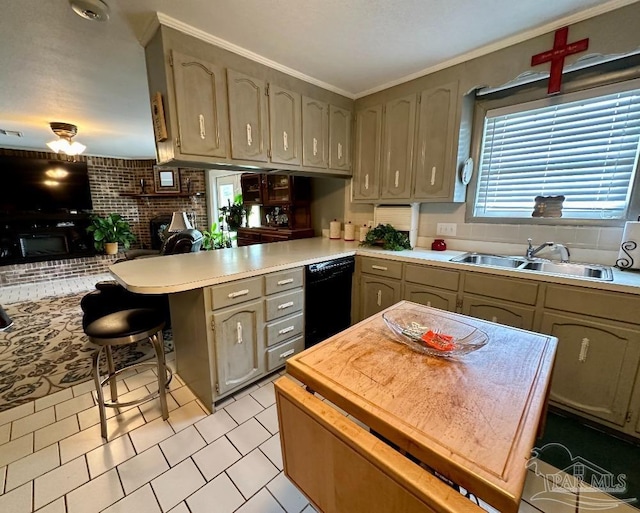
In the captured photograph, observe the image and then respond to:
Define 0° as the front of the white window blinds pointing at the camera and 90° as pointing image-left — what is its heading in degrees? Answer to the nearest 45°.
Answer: approximately 45°

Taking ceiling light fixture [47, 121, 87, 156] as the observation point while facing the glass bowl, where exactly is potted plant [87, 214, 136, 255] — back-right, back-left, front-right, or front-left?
back-left

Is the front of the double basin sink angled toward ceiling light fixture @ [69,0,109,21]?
yes

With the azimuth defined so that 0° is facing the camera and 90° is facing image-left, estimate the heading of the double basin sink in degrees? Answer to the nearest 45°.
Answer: approximately 45°

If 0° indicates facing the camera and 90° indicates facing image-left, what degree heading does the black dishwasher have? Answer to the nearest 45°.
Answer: approximately 315°

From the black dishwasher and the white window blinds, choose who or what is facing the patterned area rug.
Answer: the white window blinds

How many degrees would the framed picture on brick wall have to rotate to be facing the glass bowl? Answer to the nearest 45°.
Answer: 0° — it already faces it

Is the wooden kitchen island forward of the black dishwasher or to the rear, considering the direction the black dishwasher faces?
forward

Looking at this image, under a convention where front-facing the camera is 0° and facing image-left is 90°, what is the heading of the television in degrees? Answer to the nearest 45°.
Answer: approximately 315°
